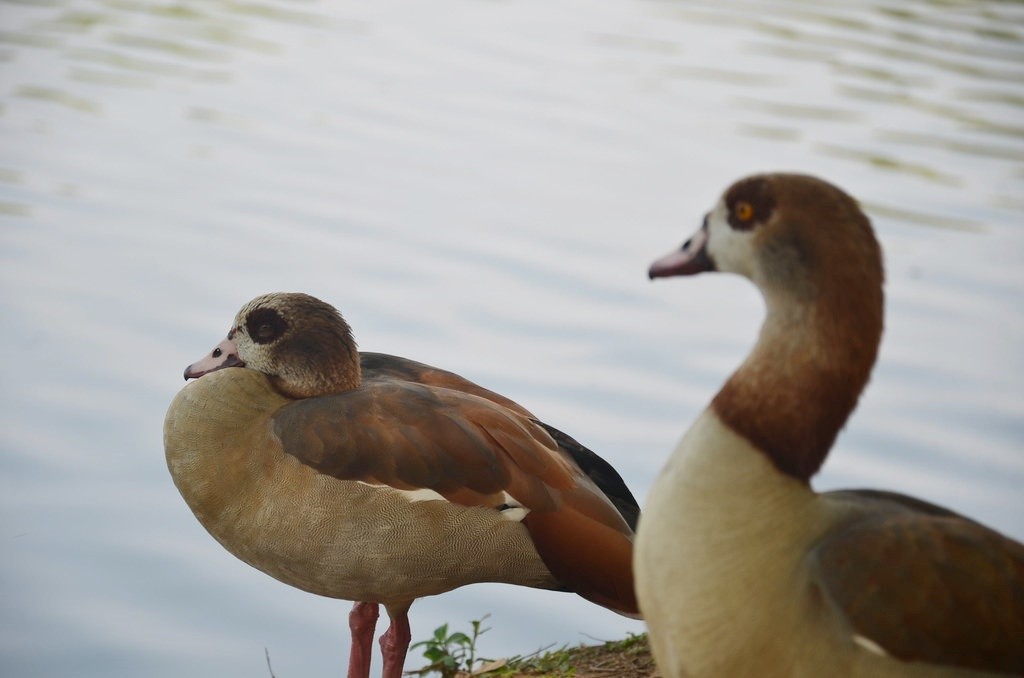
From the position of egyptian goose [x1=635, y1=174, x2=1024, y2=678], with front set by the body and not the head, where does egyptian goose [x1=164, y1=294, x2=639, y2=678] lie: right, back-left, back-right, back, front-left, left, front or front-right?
front-right

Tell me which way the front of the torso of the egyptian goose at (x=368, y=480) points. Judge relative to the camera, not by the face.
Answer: to the viewer's left

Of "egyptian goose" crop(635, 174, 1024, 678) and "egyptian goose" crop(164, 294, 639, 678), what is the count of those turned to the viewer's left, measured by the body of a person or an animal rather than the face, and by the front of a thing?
2

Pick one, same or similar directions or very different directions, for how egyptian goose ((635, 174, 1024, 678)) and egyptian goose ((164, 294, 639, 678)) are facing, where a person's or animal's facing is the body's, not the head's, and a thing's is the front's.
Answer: same or similar directions

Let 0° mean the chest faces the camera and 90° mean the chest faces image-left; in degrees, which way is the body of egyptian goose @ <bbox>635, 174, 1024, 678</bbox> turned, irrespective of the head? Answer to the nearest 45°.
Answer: approximately 90°
